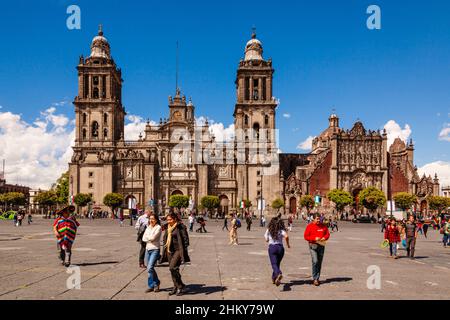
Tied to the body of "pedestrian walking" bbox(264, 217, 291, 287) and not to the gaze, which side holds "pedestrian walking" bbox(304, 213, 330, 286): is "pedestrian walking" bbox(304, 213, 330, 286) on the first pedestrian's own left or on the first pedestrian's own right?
on the first pedestrian's own right

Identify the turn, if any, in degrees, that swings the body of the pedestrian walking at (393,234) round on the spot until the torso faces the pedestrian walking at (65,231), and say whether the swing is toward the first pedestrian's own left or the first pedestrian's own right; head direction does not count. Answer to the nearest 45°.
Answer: approximately 45° to the first pedestrian's own right

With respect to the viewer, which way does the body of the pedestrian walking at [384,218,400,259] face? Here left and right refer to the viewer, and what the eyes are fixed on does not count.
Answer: facing the viewer

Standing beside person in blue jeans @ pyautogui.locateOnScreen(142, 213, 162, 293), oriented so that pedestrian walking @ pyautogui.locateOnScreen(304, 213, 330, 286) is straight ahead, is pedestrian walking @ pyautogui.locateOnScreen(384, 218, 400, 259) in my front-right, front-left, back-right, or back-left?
front-left

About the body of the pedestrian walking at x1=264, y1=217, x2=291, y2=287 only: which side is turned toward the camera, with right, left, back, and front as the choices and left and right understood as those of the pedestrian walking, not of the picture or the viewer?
back

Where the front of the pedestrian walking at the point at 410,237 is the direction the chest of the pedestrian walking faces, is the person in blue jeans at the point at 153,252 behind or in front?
in front

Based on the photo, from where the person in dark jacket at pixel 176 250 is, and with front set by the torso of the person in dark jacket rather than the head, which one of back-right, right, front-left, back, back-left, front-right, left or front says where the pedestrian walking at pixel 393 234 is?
back

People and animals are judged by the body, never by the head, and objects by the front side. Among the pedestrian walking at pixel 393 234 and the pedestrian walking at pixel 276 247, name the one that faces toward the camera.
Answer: the pedestrian walking at pixel 393 234

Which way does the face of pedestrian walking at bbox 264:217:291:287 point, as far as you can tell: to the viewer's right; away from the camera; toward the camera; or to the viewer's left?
away from the camera

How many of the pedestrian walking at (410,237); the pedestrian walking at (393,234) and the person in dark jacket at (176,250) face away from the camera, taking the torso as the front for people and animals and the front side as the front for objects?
0

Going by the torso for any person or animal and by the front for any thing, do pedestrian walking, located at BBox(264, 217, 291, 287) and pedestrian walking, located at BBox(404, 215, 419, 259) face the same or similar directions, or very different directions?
very different directions

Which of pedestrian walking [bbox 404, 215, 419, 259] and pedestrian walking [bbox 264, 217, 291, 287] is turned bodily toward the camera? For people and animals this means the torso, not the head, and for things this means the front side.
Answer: pedestrian walking [bbox 404, 215, 419, 259]

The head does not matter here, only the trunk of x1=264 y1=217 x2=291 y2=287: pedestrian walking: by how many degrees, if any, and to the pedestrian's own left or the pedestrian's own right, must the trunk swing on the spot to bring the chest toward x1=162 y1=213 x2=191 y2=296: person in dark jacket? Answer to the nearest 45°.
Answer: approximately 135° to the pedestrian's own left
